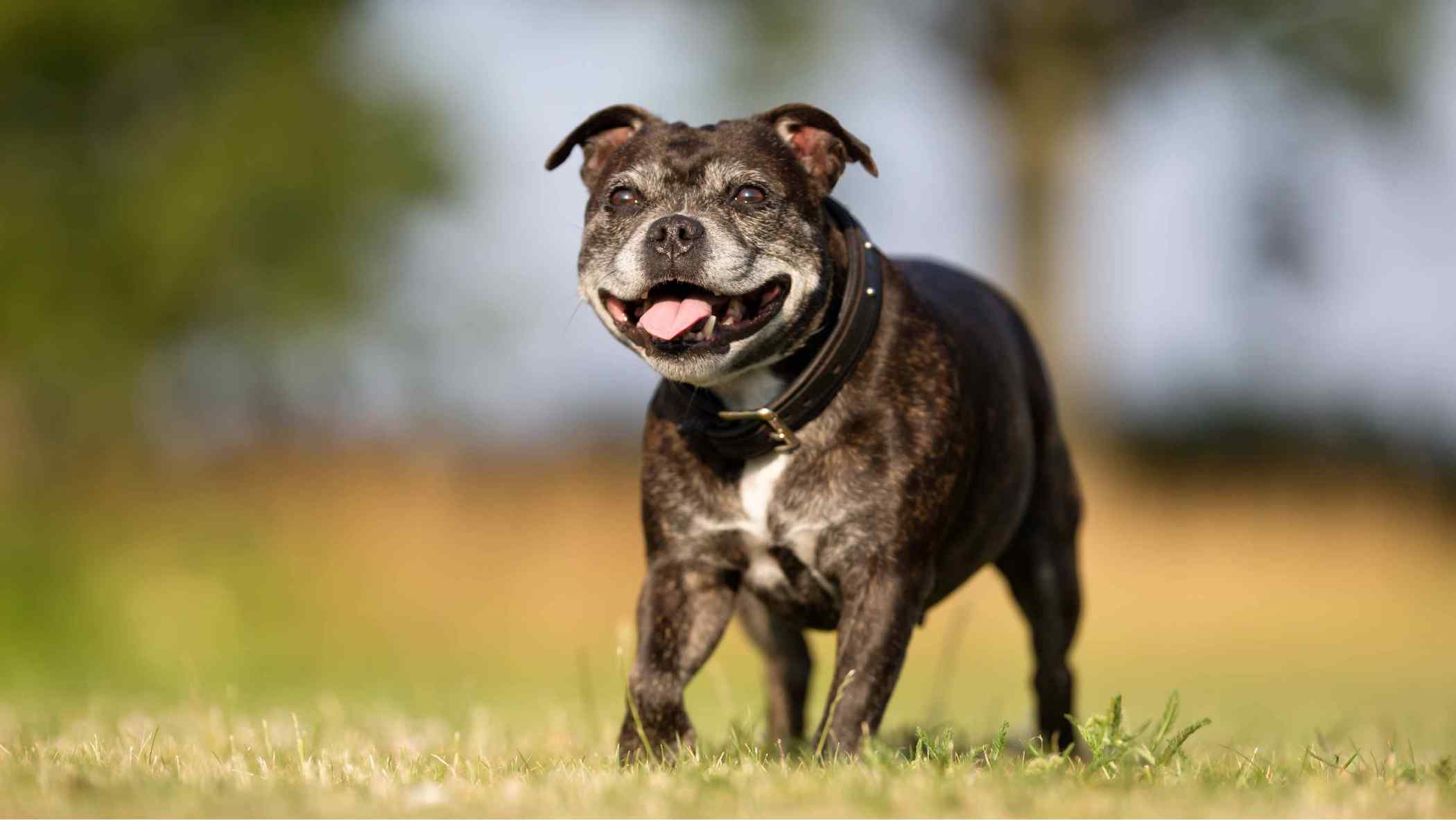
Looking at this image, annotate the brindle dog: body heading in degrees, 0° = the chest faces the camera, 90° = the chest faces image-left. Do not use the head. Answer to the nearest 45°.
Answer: approximately 45°
